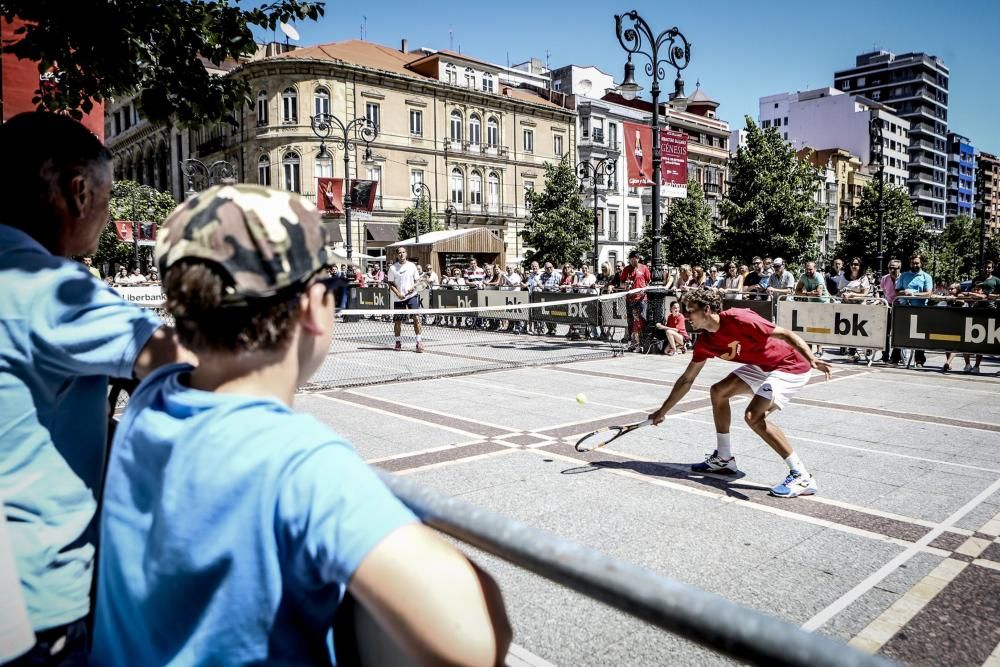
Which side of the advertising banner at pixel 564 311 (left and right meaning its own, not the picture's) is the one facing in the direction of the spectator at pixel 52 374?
front

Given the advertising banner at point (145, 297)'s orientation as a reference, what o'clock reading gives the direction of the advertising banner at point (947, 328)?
the advertising banner at point (947, 328) is roughly at 10 o'clock from the advertising banner at point (145, 297).

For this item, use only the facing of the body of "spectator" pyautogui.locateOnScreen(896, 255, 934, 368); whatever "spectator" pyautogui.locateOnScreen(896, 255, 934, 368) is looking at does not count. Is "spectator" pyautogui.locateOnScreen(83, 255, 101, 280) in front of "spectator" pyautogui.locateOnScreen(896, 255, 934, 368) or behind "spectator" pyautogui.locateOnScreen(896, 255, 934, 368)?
in front

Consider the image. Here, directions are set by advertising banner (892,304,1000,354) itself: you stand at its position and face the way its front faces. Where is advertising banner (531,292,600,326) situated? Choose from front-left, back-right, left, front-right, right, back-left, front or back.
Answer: right

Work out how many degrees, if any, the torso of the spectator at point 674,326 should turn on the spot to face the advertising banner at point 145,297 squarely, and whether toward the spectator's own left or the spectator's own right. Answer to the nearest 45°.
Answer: approximately 45° to the spectator's own right

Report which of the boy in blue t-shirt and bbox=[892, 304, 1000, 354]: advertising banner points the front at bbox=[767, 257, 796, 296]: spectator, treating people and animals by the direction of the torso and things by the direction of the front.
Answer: the boy in blue t-shirt

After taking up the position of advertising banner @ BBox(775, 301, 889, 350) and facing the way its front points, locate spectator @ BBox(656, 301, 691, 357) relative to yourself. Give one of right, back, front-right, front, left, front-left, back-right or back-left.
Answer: front-right

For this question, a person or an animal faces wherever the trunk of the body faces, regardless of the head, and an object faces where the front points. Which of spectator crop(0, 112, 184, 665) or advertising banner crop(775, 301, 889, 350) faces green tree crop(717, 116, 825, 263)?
the spectator

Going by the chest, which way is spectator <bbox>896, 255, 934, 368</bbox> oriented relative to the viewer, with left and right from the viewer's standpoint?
facing the viewer and to the left of the viewer

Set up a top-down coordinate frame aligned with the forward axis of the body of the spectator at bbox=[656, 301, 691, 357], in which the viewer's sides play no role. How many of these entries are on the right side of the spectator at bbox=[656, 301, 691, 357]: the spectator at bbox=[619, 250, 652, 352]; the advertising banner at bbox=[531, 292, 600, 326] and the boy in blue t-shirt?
2

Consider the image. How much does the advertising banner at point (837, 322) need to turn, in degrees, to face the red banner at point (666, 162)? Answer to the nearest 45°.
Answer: approximately 90° to its right

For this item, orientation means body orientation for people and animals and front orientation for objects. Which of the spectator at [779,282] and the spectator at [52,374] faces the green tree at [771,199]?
the spectator at [52,374]

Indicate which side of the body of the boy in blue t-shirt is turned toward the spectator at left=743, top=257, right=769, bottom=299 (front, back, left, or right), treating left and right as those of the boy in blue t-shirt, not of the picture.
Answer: front

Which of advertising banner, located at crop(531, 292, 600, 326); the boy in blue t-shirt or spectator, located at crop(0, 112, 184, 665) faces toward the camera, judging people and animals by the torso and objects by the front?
the advertising banner

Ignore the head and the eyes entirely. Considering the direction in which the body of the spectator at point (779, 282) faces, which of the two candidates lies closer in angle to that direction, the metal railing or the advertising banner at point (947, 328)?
the metal railing

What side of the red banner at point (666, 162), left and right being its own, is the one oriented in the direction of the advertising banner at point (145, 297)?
right

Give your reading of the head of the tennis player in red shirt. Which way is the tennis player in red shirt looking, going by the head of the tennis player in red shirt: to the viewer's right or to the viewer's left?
to the viewer's left

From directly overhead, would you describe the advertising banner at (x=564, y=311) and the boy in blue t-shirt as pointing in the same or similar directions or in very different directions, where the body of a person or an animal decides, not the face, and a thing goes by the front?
very different directions
